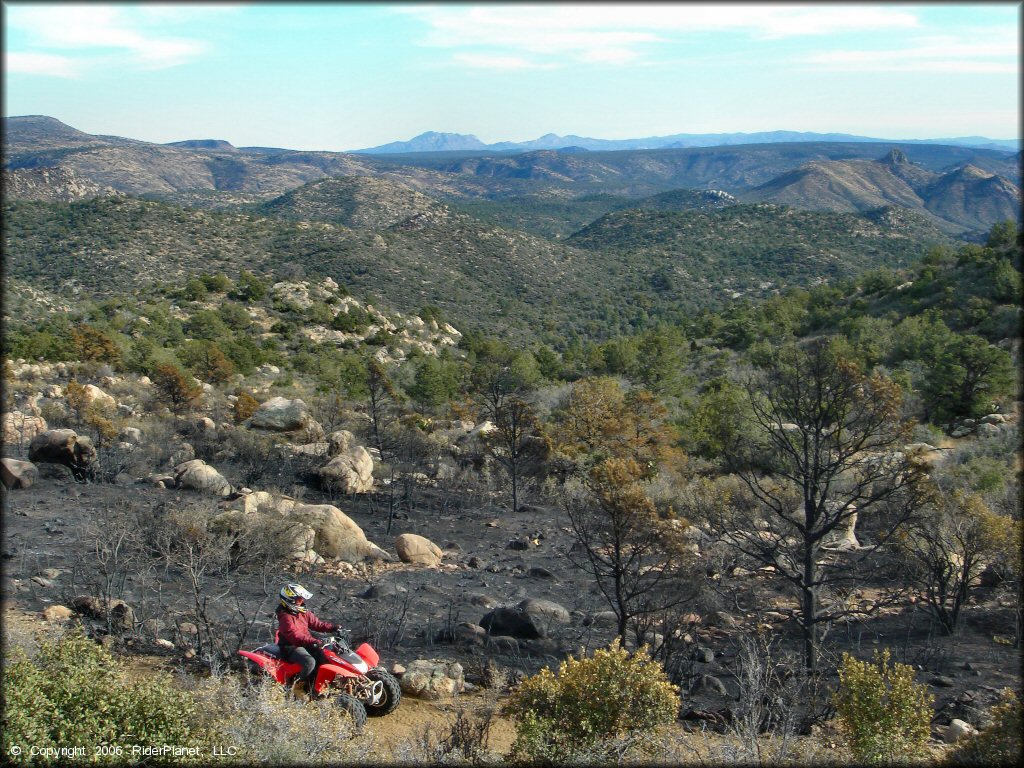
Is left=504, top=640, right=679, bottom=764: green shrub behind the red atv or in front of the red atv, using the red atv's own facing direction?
in front

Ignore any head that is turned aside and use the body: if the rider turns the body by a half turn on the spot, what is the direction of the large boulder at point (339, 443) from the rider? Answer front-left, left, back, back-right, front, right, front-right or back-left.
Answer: front-right

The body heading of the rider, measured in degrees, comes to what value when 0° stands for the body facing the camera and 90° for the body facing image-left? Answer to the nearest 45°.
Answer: approximately 315°

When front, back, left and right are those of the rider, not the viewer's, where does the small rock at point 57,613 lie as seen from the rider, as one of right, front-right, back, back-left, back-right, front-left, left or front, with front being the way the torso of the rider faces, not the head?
back

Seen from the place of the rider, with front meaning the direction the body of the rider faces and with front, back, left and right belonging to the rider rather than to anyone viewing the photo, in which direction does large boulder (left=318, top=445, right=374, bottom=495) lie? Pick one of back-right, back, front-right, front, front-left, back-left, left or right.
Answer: back-left

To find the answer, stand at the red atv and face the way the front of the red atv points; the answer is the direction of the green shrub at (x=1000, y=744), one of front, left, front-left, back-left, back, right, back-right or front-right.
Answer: front

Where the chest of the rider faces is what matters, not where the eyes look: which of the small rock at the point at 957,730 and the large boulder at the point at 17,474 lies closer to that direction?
the small rock

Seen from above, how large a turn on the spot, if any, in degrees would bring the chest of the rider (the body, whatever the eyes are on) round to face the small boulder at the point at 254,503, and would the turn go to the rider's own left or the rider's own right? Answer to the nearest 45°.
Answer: approximately 135° to the rider's own left

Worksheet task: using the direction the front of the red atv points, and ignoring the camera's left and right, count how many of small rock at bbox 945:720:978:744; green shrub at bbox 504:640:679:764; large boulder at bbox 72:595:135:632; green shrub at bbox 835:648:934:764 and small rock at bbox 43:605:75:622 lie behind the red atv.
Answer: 2

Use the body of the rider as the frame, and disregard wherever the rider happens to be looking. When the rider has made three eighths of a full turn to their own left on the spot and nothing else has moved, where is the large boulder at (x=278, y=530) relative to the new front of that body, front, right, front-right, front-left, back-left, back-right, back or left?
front

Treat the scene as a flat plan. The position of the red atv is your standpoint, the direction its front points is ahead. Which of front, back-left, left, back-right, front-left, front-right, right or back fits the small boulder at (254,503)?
back-left

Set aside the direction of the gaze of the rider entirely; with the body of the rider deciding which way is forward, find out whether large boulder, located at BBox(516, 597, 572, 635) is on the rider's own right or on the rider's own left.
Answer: on the rider's own left

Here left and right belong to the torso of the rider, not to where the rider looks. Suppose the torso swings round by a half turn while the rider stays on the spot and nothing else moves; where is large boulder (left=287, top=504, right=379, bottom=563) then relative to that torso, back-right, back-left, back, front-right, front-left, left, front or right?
front-right

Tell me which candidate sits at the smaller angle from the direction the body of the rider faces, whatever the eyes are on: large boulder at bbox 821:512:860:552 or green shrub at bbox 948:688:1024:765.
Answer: the green shrub

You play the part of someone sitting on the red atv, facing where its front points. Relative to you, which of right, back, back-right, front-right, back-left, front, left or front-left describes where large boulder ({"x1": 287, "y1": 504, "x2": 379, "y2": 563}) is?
back-left

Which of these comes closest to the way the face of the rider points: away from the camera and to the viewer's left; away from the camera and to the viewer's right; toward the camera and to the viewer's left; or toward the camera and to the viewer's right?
toward the camera and to the viewer's right

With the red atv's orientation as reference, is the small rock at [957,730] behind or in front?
in front
